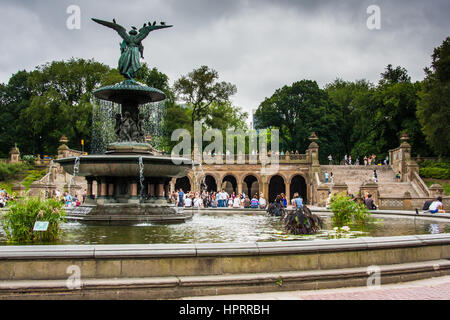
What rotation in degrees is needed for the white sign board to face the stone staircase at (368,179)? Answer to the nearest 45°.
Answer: approximately 135° to its left

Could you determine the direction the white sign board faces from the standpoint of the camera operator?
facing the viewer

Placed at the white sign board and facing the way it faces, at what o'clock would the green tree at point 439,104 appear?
The green tree is roughly at 8 o'clock from the white sign board.

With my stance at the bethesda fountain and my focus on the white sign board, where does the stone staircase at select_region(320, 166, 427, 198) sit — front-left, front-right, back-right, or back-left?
back-left

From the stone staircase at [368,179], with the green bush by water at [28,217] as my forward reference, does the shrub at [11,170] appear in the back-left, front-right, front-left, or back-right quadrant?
front-right
